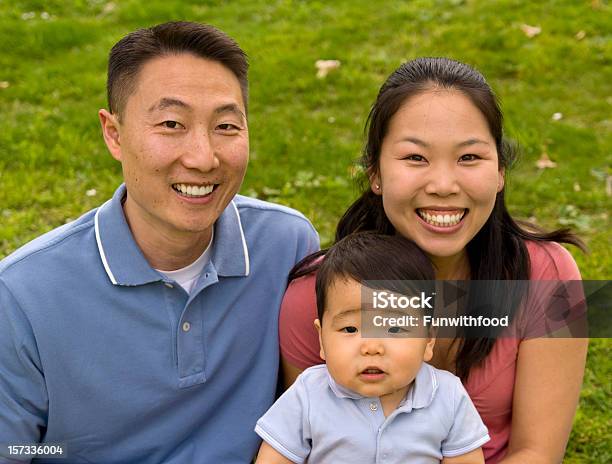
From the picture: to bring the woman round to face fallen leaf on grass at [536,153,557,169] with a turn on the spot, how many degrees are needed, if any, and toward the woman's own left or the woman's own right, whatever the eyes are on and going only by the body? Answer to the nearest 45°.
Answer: approximately 180°

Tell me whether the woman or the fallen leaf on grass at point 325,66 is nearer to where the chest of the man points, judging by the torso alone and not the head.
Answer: the woman

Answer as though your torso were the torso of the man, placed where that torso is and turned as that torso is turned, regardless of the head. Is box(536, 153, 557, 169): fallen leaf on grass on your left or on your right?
on your left

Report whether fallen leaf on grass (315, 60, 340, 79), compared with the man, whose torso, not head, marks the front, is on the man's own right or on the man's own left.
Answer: on the man's own left

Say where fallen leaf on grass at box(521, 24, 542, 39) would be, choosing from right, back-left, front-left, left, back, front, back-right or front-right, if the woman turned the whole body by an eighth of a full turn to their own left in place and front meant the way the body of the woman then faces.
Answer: back-left

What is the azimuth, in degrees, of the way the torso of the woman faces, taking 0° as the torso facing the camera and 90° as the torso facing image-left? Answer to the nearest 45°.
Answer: approximately 0°
